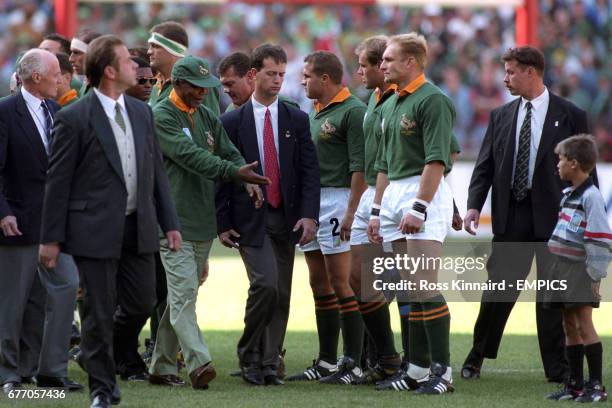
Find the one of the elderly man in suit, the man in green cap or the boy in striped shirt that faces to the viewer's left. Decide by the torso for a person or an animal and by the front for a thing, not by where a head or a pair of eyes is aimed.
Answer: the boy in striped shirt

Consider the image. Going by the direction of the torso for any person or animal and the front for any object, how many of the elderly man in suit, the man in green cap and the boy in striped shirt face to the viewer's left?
1

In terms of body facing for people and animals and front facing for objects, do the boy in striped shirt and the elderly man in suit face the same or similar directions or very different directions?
very different directions

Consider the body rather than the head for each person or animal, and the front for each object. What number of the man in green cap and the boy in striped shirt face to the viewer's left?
1

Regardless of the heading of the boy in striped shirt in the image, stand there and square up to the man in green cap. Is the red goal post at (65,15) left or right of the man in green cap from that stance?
right

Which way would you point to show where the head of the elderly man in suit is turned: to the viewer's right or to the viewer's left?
to the viewer's right

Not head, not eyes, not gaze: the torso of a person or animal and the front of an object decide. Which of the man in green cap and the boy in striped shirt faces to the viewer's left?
the boy in striped shirt

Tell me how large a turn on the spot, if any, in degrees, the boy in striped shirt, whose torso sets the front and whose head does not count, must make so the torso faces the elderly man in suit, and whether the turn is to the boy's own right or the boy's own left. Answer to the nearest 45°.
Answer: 0° — they already face them

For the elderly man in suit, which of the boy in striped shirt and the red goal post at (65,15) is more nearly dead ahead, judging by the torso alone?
the boy in striped shirt

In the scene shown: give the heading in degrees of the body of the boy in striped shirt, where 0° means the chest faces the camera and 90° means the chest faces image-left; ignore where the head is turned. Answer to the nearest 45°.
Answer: approximately 90°

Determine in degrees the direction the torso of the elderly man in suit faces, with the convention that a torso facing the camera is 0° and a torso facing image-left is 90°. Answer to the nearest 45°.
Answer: approximately 315°

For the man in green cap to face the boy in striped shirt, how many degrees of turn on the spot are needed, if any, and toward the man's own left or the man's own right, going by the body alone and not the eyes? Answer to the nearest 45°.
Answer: approximately 45° to the man's own left
